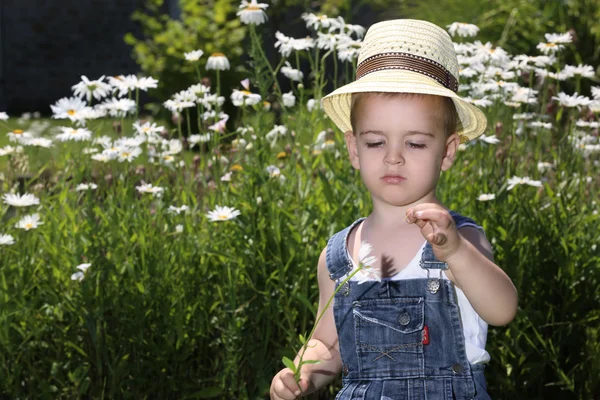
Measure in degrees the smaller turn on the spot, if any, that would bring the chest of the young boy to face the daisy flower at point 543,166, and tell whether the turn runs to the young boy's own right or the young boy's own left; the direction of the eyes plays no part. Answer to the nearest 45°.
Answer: approximately 180°

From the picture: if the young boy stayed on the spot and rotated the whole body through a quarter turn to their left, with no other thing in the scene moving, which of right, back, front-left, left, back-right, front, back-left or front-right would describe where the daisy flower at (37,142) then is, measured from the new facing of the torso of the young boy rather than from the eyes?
back-left

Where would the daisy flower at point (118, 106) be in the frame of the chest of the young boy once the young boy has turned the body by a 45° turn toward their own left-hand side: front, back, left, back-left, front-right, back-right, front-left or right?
back

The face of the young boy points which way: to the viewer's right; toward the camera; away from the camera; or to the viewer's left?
toward the camera

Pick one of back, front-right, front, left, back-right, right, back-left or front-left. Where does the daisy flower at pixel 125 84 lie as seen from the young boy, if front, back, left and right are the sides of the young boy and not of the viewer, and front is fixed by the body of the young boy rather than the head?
back-right

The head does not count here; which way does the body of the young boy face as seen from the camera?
toward the camera

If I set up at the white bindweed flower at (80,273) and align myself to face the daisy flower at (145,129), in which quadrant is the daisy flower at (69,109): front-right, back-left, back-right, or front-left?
front-left

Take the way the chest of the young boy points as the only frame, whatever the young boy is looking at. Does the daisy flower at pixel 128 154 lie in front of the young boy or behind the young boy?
behind

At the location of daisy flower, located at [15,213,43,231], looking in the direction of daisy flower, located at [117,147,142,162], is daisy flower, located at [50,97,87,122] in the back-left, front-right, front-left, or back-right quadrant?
front-left
